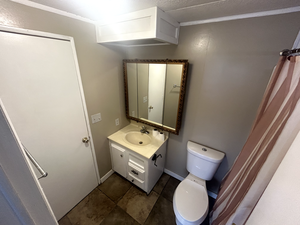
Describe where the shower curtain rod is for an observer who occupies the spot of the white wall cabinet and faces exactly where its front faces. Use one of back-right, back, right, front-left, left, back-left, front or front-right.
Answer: left

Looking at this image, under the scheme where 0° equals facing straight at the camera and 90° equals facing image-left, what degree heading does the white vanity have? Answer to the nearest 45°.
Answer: approximately 45°

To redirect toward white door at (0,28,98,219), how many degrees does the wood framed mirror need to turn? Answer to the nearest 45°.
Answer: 0° — it already faces it

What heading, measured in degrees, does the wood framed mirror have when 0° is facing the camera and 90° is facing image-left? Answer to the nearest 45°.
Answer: approximately 45°

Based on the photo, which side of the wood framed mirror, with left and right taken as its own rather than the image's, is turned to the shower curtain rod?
left

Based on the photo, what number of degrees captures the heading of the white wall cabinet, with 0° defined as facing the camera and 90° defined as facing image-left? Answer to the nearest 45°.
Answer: approximately 45°

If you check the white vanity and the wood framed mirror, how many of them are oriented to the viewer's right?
0
